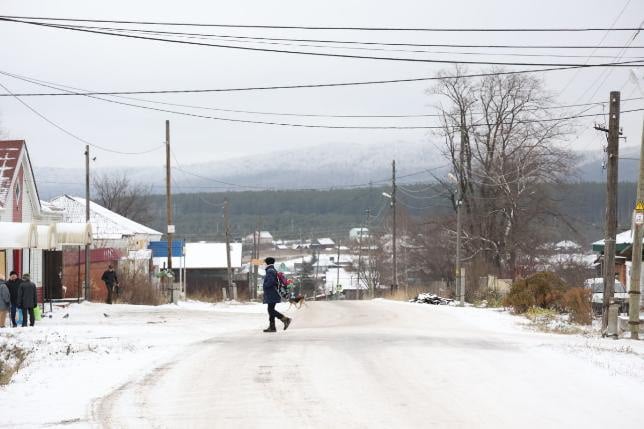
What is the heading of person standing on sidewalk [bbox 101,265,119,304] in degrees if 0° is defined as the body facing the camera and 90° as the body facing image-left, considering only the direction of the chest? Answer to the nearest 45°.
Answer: approximately 0°

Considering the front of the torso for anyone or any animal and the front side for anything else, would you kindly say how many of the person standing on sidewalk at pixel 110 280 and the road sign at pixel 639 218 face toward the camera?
2

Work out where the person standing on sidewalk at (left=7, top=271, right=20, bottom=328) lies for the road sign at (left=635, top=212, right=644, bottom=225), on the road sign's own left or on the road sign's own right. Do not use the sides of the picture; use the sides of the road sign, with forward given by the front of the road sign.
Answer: on the road sign's own right

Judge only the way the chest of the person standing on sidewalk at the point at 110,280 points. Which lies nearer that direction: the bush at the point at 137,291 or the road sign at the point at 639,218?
the road sign
